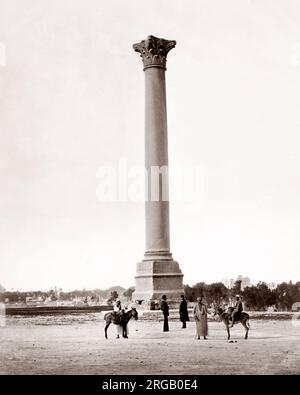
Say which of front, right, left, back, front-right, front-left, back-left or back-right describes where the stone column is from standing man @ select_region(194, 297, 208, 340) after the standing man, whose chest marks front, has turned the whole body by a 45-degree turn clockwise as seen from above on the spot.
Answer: back-right

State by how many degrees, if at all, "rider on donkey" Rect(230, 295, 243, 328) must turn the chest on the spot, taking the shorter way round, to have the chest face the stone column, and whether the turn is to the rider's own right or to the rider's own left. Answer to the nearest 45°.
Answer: approximately 90° to the rider's own right

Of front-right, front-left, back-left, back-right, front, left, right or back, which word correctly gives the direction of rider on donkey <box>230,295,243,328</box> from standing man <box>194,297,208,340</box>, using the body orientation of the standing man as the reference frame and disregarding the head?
left

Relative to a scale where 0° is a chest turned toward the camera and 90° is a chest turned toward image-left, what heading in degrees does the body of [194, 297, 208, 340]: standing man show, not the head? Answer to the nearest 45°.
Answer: approximately 0°

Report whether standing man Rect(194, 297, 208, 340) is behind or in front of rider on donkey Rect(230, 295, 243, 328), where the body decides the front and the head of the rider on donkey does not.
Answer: in front
